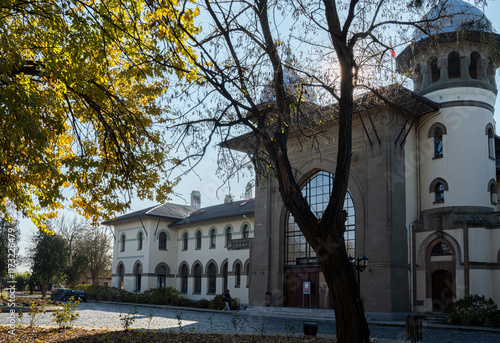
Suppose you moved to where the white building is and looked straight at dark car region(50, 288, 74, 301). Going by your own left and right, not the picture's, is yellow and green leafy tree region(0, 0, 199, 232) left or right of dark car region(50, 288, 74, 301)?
left

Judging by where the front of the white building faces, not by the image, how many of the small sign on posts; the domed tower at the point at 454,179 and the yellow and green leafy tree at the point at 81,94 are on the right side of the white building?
0

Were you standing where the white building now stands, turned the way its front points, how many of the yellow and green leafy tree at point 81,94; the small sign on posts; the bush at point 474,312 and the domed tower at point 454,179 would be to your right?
0

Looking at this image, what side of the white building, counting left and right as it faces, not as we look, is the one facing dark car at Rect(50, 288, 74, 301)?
right
